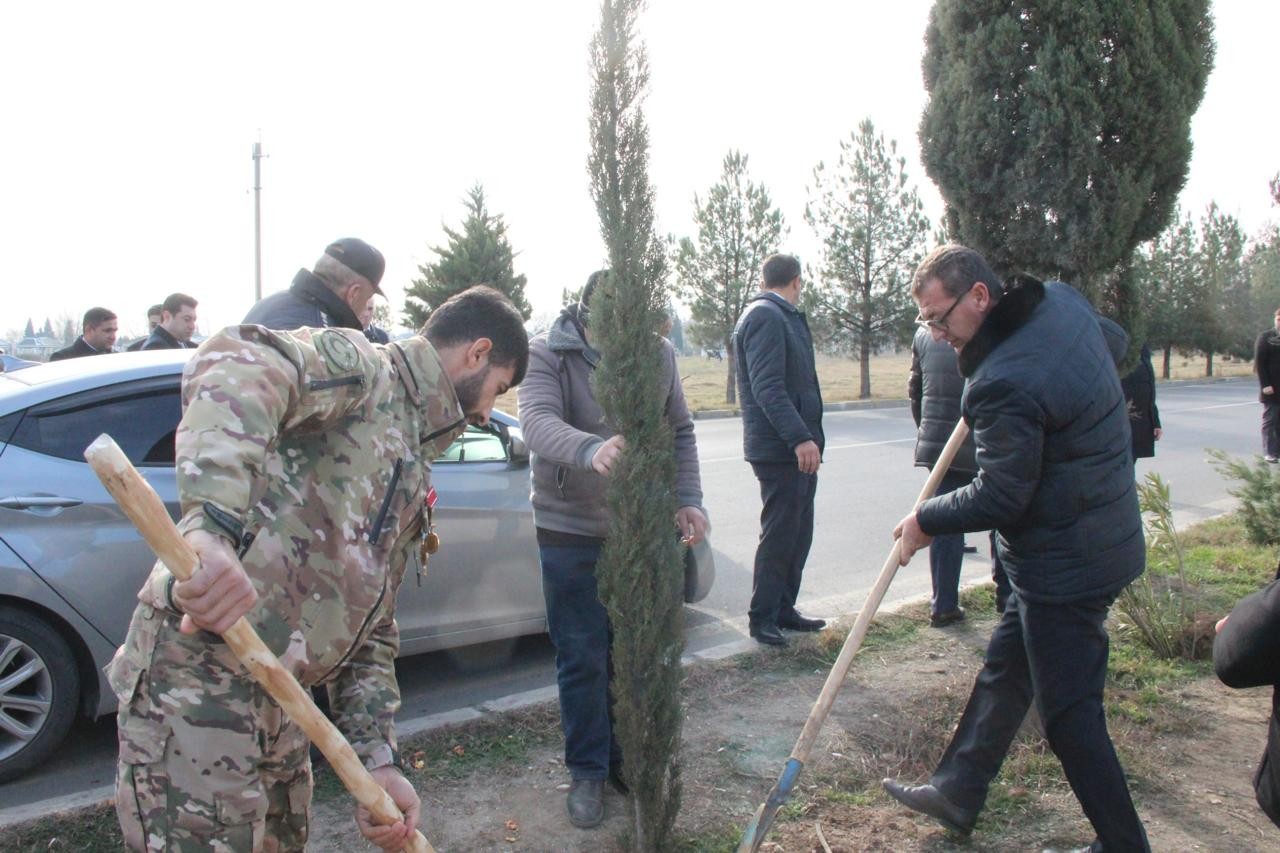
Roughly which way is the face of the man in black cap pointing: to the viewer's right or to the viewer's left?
to the viewer's right

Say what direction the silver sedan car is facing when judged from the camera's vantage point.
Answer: facing away from the viewer and to the right of the viewer

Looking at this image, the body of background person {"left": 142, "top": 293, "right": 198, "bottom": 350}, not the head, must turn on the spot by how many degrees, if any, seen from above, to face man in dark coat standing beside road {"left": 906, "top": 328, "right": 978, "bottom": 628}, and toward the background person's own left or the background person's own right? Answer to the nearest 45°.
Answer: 0° — they already face them

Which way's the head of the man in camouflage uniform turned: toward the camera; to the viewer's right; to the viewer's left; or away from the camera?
to the viewer's right

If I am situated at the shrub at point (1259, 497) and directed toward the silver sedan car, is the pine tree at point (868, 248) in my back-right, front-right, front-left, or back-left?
back-right

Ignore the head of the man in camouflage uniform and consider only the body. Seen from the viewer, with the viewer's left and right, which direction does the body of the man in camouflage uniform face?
facing the viewer and to the right of the viewer
